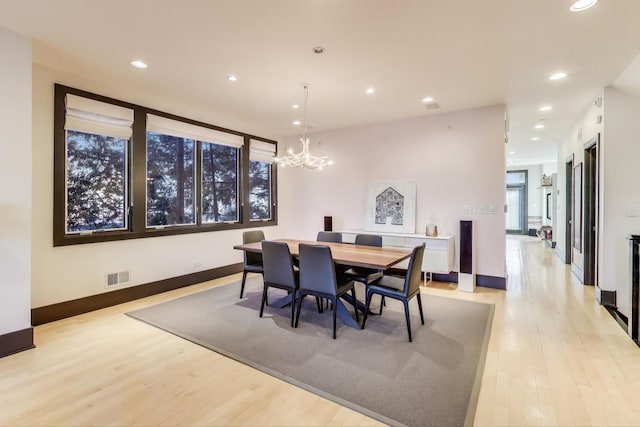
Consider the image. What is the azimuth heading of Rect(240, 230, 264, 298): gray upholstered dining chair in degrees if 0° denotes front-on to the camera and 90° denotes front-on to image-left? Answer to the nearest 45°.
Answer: approximately 315°

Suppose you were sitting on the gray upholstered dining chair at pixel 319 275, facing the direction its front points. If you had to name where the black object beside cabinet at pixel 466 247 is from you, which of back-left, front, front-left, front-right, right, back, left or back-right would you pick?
front

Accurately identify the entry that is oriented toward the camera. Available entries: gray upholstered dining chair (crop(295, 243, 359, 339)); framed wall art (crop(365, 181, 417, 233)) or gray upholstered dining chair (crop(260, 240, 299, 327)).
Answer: the framed wall art

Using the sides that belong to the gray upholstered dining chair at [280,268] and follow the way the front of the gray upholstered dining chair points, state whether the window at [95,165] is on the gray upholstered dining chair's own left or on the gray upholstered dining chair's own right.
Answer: on the gray upholstered dining chair's own left

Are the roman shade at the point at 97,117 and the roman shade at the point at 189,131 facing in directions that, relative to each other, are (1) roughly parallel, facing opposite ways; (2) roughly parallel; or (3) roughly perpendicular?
roughly parallel

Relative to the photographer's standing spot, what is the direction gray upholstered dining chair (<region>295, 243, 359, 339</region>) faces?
facing away from the viewer and to the right of the viewer

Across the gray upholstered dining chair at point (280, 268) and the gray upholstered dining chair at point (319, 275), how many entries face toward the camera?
0

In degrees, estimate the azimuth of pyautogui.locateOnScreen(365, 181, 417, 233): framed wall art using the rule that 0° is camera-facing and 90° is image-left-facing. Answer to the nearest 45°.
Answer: approximately 0°

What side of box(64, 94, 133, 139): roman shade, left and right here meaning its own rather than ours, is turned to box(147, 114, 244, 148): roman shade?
left

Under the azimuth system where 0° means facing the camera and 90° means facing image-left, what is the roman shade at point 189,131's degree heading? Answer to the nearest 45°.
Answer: approximately 315°

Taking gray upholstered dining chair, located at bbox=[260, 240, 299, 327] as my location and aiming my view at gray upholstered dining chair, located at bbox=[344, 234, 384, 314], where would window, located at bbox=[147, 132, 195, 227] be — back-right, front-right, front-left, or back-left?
back-left

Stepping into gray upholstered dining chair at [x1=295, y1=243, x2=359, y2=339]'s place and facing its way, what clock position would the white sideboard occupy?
The white sideboard is roughly at 12 o'clock from the gray upholstered dining chair.

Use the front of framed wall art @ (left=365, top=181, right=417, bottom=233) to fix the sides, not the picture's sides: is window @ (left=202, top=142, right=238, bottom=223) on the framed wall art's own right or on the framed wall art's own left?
on the framed wall art's own right

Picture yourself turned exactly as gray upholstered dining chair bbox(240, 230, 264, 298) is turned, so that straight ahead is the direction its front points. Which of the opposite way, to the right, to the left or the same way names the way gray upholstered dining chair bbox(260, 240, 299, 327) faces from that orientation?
to the left

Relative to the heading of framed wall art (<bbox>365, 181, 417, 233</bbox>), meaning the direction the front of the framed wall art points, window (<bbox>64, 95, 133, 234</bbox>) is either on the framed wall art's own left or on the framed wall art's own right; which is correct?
on the framed wall art's own right

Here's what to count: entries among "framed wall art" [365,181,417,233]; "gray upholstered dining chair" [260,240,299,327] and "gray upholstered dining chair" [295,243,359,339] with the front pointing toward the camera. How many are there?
1

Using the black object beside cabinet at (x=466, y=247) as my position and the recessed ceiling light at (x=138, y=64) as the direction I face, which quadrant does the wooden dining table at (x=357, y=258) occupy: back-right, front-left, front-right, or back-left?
front-left
